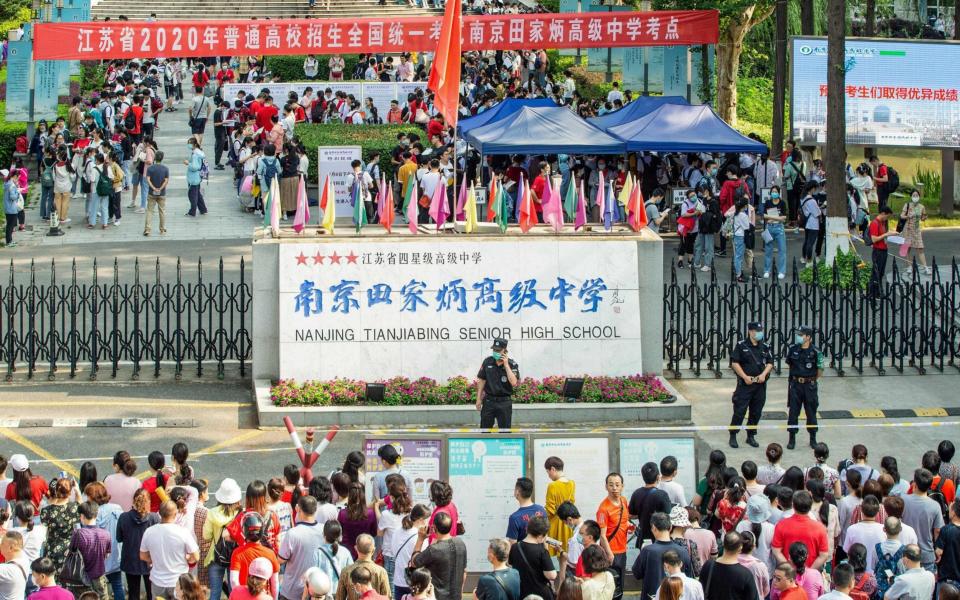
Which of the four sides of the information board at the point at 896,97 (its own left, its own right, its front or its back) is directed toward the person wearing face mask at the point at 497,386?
front

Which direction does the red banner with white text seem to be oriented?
toward the camera

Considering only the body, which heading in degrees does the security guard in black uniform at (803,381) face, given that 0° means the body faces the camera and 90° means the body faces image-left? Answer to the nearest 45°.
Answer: approximately 0°

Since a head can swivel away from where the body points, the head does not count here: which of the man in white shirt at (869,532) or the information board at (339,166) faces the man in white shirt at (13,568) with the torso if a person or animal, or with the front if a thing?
the information board

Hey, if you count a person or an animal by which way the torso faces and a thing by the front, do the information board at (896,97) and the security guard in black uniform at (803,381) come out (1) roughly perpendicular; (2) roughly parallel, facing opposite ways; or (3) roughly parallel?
roughly parallel

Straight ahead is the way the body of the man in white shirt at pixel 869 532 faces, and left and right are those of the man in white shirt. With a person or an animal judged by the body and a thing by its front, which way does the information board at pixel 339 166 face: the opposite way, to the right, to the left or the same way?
the opposite way

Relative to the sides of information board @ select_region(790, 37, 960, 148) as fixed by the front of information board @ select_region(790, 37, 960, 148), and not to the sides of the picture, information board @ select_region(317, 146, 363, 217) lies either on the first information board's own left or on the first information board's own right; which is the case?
on the first information board's own right

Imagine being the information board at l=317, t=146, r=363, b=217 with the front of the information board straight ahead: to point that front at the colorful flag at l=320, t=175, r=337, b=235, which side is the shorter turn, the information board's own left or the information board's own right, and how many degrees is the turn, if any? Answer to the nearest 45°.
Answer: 0° — it already faces it

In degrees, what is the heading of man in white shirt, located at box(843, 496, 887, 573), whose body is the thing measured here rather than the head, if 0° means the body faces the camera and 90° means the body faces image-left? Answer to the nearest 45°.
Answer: approximately 180°

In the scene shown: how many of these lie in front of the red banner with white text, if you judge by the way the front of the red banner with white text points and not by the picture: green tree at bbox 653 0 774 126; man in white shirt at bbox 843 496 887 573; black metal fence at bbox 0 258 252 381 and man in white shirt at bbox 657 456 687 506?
3

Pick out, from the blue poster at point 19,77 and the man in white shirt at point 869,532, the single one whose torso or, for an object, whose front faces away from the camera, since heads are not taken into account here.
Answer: the man in white shirt

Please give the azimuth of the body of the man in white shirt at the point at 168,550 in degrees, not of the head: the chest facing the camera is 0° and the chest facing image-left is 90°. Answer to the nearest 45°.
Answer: approximately 180°

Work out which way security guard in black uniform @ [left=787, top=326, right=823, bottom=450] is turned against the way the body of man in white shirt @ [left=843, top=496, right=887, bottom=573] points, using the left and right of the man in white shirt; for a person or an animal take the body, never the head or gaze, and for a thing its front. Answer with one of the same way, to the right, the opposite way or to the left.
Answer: the opposite way

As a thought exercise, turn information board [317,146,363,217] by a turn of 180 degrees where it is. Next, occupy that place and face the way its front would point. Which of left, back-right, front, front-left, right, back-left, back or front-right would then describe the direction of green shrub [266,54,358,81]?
front

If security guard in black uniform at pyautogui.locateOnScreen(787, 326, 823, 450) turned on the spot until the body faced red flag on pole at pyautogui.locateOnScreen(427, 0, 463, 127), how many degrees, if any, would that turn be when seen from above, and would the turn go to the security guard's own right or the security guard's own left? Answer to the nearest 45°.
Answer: approximately 135° to the security guard's own right

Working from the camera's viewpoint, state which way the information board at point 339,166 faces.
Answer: facing the viewer

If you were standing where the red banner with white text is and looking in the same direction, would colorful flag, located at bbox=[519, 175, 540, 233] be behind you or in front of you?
in front

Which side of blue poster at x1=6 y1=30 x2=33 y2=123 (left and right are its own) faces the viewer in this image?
front

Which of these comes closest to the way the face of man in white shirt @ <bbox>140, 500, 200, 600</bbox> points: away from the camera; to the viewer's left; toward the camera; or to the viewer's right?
away from the camera

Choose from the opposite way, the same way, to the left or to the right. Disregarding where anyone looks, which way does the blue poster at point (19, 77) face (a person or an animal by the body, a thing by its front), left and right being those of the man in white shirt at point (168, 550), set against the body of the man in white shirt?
the opposite way

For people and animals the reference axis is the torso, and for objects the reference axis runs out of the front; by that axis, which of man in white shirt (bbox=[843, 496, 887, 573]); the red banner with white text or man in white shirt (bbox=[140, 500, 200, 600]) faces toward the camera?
the red banner with white text

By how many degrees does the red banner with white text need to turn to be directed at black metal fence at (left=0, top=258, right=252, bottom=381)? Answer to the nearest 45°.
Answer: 0° — it already faces it

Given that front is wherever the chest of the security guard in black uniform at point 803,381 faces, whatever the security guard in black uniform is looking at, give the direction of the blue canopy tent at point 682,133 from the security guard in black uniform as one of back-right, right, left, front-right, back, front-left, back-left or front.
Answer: back
